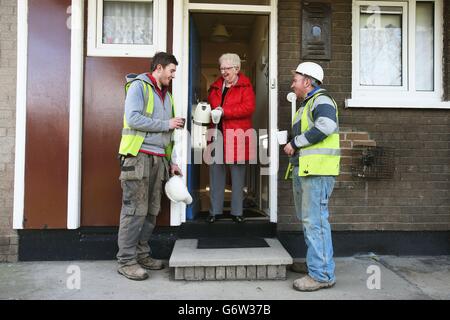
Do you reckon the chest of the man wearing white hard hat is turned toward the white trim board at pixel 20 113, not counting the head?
yes

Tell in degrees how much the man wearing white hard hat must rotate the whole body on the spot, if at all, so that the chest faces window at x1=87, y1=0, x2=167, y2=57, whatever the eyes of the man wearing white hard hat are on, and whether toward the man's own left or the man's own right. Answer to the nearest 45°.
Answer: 0° — they already face it

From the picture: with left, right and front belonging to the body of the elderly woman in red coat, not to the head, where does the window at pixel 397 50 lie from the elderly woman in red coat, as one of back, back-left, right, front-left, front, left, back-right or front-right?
back-left

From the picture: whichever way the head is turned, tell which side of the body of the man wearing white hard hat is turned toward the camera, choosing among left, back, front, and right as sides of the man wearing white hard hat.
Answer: left

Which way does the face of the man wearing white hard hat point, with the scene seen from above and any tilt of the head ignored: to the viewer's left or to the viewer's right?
to the viewer's left

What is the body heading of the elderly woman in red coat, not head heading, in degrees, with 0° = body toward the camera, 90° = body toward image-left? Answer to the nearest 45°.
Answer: approximately 45°
